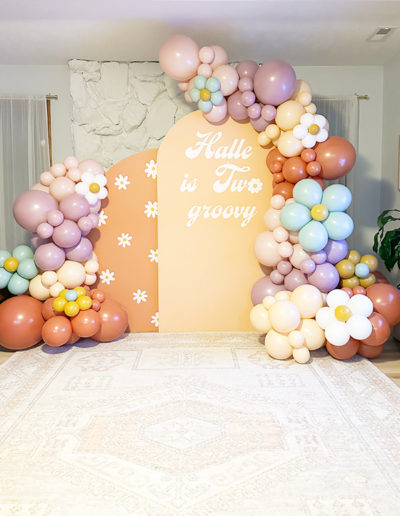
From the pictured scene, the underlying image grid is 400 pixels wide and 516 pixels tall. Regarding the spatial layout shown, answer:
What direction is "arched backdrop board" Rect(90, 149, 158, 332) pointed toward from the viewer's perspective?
toward the camera

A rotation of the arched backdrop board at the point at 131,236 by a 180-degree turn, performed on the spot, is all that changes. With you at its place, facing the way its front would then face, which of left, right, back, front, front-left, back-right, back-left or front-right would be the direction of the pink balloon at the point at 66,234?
back-left

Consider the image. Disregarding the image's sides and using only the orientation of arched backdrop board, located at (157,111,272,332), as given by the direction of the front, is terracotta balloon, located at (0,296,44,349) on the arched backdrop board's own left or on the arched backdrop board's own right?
on the arched backdrop board's own right

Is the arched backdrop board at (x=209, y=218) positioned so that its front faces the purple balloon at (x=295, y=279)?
no

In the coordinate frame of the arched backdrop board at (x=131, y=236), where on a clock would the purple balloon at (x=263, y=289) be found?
The purple balloon is roughly at 10 o'clock from the arched backdrop board.

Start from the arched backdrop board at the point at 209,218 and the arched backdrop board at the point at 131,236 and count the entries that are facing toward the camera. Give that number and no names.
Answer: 2

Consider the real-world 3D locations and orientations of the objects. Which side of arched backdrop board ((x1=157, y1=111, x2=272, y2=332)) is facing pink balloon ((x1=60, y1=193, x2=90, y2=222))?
right

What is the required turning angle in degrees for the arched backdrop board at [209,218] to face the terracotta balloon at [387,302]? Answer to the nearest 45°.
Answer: approximately 45° to its left

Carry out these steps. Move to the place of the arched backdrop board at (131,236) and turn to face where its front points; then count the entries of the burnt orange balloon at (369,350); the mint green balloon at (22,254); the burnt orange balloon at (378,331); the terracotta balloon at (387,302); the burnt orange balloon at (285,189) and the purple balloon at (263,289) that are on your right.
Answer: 1

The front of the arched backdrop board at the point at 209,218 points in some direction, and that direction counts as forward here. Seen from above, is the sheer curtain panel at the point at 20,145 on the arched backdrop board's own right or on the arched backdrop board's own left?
on the arched backdrop board's own right

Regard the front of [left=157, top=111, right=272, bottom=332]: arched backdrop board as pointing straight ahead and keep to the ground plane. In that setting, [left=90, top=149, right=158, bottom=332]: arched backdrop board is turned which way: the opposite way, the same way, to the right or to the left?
the same way

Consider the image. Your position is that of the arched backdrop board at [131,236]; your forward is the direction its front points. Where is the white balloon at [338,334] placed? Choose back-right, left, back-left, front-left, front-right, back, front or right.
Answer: front-left
